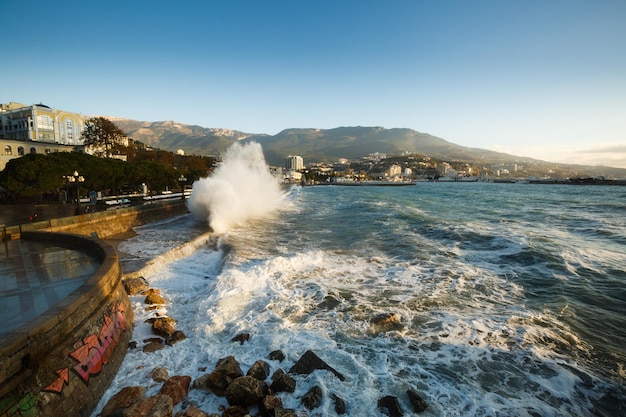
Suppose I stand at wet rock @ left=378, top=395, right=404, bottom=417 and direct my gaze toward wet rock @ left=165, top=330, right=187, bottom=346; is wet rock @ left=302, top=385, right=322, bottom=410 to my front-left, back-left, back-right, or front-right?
front-left

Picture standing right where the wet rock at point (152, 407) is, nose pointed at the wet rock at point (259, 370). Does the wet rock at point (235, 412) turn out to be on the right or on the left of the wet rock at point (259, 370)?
right

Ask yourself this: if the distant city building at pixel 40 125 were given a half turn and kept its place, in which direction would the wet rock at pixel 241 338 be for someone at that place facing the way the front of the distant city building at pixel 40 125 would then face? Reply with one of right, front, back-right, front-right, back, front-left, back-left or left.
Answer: back-left

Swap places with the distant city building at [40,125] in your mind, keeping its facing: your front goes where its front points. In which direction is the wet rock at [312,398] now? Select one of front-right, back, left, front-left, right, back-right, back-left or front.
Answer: front-right

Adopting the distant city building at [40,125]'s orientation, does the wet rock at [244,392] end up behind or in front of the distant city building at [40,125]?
in front

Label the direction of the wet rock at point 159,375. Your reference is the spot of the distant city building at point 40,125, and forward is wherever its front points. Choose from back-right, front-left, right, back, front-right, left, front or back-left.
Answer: front-right

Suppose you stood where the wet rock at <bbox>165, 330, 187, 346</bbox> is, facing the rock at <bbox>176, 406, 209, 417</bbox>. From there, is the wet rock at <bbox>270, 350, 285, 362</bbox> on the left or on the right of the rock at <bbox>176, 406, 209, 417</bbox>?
left

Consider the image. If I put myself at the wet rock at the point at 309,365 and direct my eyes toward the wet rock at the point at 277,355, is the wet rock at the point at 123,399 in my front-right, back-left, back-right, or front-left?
front-left

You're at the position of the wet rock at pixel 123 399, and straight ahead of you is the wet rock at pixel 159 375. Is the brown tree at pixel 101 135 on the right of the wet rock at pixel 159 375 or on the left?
left

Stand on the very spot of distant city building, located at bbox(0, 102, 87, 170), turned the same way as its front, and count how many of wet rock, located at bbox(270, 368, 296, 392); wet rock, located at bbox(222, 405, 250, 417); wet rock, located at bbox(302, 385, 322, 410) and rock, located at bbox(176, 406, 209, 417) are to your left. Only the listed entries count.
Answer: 0

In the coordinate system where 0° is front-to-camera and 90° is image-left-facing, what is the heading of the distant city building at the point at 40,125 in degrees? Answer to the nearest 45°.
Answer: approximately 315°

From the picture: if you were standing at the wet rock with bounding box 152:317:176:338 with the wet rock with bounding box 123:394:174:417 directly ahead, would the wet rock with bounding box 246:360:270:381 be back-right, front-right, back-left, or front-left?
front-left

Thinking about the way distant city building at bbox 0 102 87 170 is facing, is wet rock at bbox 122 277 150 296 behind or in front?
in front

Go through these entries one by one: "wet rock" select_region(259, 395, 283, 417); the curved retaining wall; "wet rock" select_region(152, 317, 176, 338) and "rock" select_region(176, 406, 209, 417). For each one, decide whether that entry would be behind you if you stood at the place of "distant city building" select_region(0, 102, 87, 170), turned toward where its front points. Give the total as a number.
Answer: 0

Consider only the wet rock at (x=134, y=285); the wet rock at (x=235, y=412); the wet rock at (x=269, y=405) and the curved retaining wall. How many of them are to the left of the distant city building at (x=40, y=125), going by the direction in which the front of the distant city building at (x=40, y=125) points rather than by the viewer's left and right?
0

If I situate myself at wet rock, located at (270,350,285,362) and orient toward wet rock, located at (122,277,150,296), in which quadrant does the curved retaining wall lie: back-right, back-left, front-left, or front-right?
front-left
